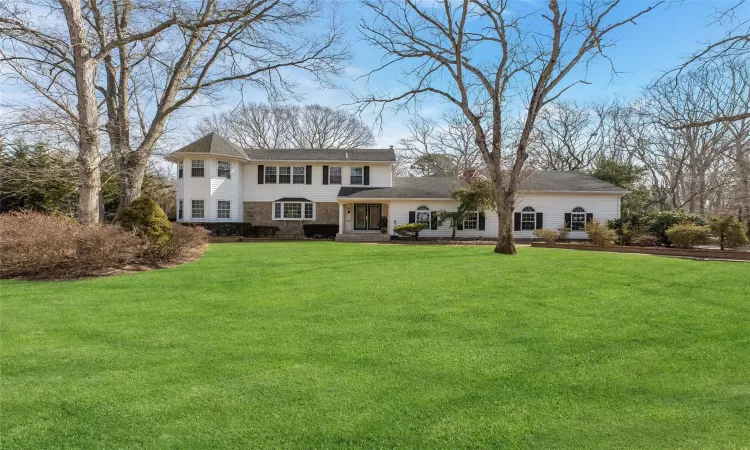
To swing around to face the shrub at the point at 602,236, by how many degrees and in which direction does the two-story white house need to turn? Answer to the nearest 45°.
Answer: approximately 45° to its left

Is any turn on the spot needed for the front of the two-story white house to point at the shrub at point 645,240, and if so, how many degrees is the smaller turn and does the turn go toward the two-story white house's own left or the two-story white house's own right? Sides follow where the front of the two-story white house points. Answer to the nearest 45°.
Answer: approximately 90° to the two-story white house's own left

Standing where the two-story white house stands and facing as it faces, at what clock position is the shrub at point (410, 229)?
The shrub is roughly at 10 o'clock from the two-story white house.

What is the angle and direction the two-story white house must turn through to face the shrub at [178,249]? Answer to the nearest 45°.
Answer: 0° — it already faces it

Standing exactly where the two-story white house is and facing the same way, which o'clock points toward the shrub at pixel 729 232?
The shrub is roughly at 10 o'clock from the two-story white house.

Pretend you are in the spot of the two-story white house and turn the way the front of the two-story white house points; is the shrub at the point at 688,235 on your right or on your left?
on your left

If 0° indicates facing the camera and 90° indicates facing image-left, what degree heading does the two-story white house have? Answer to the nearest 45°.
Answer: approximately 0°
